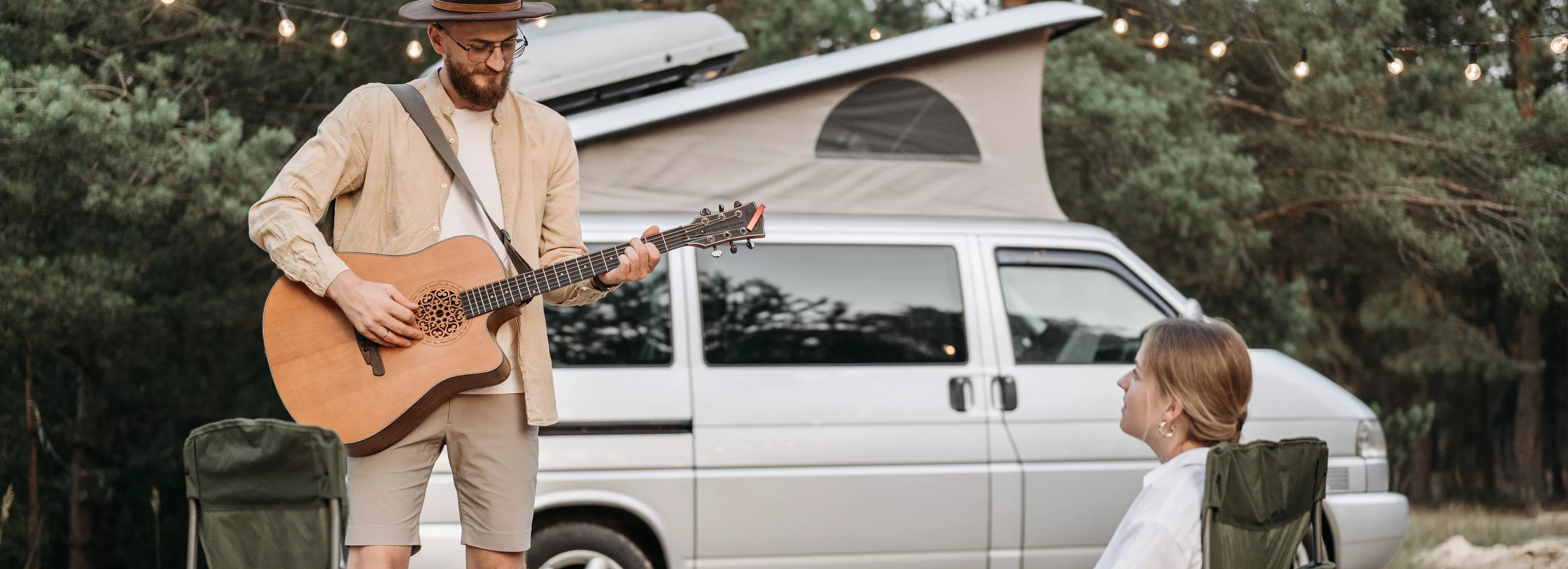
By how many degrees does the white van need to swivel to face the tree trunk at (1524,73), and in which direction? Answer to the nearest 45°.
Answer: approximately 45° to its left

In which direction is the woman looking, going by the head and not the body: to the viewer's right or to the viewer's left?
to the viewer's left

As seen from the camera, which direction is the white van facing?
to the viewer's right

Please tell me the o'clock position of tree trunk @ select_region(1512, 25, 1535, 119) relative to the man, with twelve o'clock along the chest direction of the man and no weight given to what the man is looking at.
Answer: The tree trunk is roughly at 8 o'clock from the man.

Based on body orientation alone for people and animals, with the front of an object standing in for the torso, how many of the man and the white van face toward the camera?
1

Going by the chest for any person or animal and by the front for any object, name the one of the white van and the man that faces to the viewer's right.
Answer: the white van

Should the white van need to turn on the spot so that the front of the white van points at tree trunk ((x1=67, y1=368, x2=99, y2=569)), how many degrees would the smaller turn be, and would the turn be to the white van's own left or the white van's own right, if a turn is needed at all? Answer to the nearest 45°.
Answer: approximately 135° to the white van's own left

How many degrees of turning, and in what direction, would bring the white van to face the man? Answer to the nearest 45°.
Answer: approximately 135° to its right

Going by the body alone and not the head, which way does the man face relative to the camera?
toward the camera

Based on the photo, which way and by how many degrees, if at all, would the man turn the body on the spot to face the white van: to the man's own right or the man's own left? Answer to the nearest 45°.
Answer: approximately 135° to the man's own left

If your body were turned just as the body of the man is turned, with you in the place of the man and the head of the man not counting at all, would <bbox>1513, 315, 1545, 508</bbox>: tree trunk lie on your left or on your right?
on your left

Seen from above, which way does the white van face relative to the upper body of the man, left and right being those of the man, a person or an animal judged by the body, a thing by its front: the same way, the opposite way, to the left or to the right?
to the left
